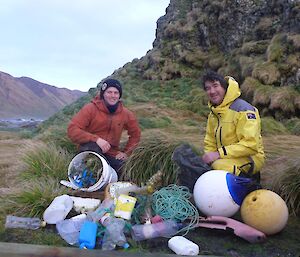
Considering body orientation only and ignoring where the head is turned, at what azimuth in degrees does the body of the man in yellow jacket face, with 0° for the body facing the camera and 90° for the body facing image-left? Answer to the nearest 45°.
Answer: approximately 45°

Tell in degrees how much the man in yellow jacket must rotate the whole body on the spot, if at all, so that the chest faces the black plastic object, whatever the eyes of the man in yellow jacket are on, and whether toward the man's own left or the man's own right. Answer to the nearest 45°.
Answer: approximately 45° to the man's own right

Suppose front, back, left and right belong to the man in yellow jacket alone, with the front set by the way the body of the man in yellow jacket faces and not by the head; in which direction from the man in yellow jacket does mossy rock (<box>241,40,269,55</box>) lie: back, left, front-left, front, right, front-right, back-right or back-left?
back-right

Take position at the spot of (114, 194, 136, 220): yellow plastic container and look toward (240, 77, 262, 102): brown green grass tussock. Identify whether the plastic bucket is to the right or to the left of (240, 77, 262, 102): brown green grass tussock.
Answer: left

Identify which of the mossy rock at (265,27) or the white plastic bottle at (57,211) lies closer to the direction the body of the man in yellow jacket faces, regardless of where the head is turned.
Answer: the white plastic bottle

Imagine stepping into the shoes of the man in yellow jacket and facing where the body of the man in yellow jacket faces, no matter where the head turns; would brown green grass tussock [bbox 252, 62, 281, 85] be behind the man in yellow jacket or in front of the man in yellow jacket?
behind

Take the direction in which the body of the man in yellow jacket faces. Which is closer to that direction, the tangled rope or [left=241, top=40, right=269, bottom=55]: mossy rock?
the tangled rope

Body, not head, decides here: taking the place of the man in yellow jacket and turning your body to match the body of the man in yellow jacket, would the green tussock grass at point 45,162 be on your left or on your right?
on your right

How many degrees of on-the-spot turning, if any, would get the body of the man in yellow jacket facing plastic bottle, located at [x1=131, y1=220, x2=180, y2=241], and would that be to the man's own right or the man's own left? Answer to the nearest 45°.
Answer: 0° — they already face it

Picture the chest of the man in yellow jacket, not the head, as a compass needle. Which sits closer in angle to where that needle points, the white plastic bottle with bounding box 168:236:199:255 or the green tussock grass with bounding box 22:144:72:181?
the white plastic bottle
